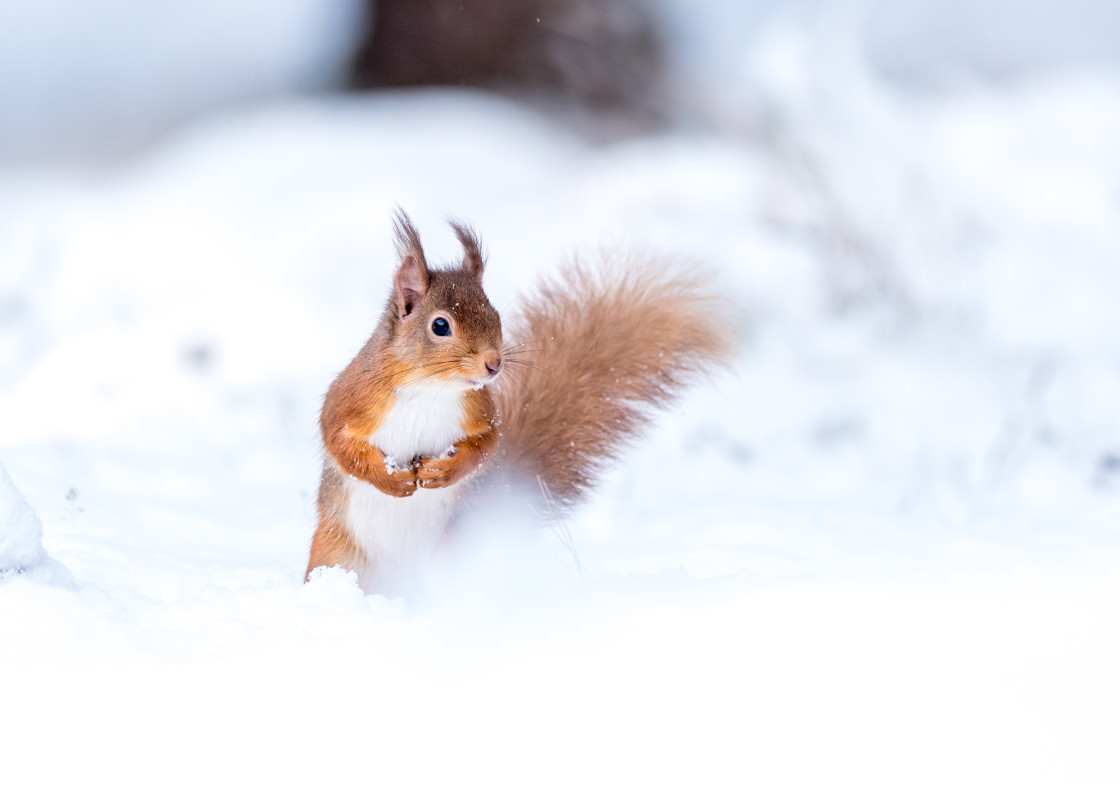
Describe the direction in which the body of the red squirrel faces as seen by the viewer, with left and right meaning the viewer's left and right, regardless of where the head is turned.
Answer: facing the viewer and to the right of the viewer

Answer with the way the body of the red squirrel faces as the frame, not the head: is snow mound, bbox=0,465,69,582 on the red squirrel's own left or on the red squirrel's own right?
on the red squirrel's own right
